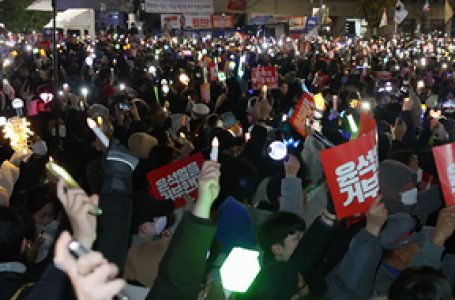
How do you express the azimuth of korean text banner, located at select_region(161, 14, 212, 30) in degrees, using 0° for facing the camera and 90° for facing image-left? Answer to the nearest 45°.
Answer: approximately 0°

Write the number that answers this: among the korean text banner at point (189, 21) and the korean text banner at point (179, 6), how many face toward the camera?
2

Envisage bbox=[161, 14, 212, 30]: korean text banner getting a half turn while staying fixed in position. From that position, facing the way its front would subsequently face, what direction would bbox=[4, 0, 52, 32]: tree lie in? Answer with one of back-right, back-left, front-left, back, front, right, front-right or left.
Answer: front-left
